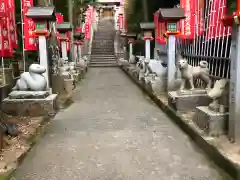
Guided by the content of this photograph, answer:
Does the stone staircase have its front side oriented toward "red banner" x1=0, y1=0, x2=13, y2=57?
yes

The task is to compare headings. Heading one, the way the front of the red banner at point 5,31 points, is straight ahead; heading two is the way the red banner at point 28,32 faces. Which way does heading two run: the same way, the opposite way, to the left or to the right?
the same way

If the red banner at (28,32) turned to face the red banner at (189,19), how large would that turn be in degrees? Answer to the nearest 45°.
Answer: approximately 90° to its left

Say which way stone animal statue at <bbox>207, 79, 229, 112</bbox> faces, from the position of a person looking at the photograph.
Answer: facing to the left of the viewer

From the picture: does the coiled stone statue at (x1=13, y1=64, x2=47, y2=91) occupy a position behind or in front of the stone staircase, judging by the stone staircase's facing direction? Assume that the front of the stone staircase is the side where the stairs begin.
in front

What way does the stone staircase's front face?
toward the camera

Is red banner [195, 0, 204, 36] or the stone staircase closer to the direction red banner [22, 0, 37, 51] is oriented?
the red banner
